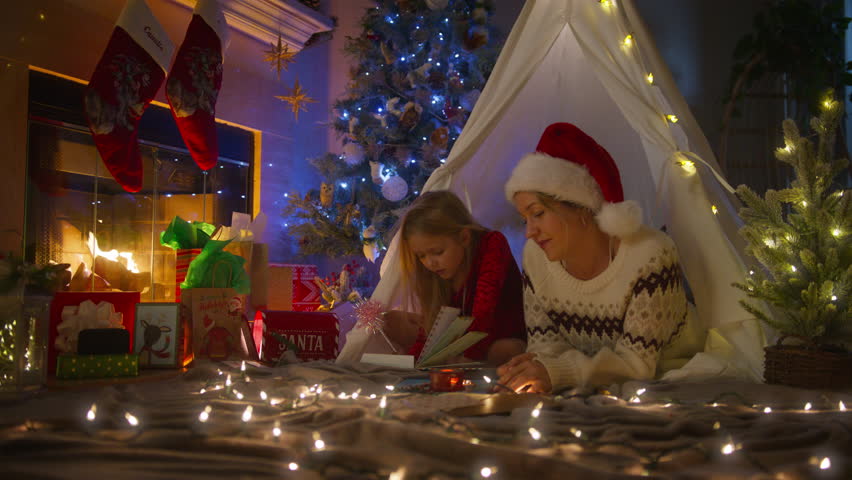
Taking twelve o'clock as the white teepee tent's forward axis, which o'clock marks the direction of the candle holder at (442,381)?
The candle holder is roughly at 1 o'clock from the white teepee tent.

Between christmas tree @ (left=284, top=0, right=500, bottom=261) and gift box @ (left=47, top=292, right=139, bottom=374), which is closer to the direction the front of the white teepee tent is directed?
the gift box

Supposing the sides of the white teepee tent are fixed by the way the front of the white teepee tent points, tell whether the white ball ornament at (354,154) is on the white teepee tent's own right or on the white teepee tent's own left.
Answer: on the white teepee tent's own right

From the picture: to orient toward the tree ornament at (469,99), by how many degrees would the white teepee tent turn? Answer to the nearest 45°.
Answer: approximately 135° to its right

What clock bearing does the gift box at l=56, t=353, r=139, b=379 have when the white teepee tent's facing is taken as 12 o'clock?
The gift box is roughly at 2 o'clock from the white teepee tent.

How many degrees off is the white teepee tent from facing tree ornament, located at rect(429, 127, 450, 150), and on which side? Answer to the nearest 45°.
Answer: approximately 135° to its right

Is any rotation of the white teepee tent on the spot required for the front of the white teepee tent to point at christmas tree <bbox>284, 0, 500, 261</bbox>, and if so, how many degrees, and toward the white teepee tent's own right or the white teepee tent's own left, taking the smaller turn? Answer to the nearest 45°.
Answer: approximately 135° to the white teepee tent's own right

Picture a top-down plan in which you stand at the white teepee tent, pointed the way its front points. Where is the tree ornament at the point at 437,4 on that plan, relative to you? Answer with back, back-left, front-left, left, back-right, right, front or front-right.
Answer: back-right

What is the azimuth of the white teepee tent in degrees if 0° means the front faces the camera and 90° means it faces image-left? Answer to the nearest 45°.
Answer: approximately 0°

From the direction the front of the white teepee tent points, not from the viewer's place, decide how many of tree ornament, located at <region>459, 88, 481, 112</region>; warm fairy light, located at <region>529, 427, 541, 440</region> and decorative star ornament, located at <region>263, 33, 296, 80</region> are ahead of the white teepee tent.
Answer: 1
